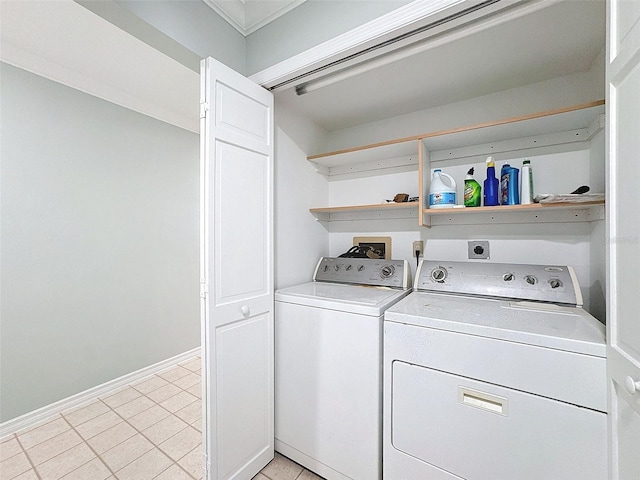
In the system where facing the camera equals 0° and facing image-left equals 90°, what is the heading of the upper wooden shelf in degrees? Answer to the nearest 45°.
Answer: approximately 45°

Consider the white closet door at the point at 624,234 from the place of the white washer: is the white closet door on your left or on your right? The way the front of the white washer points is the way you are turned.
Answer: on your left

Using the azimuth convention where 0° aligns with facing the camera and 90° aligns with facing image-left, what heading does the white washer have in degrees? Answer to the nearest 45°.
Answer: approximately 45°
